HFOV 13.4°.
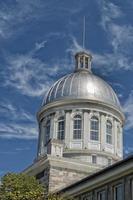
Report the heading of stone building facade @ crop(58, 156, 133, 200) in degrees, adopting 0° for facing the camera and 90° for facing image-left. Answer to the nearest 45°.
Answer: approximately 45°

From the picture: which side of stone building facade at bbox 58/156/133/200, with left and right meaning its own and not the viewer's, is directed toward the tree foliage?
front
